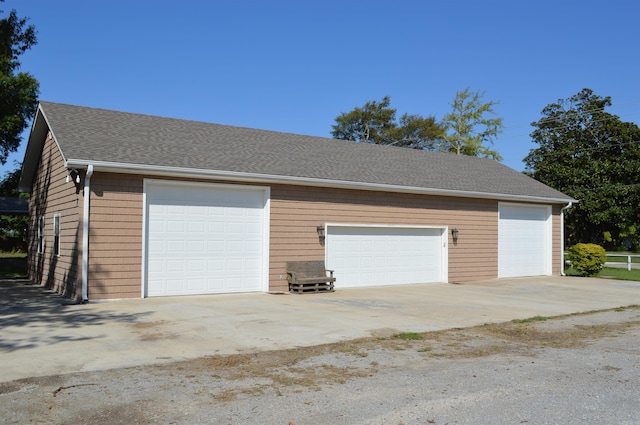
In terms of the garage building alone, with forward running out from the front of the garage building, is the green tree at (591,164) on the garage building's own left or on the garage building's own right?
on the garage building's own left

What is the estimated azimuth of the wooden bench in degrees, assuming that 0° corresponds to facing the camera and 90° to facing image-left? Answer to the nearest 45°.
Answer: approximately 315°

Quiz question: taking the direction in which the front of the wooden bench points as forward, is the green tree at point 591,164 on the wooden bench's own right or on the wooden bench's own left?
on the wooden bench's own left

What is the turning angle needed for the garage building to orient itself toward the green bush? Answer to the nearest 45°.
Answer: approximately 90° to its left
